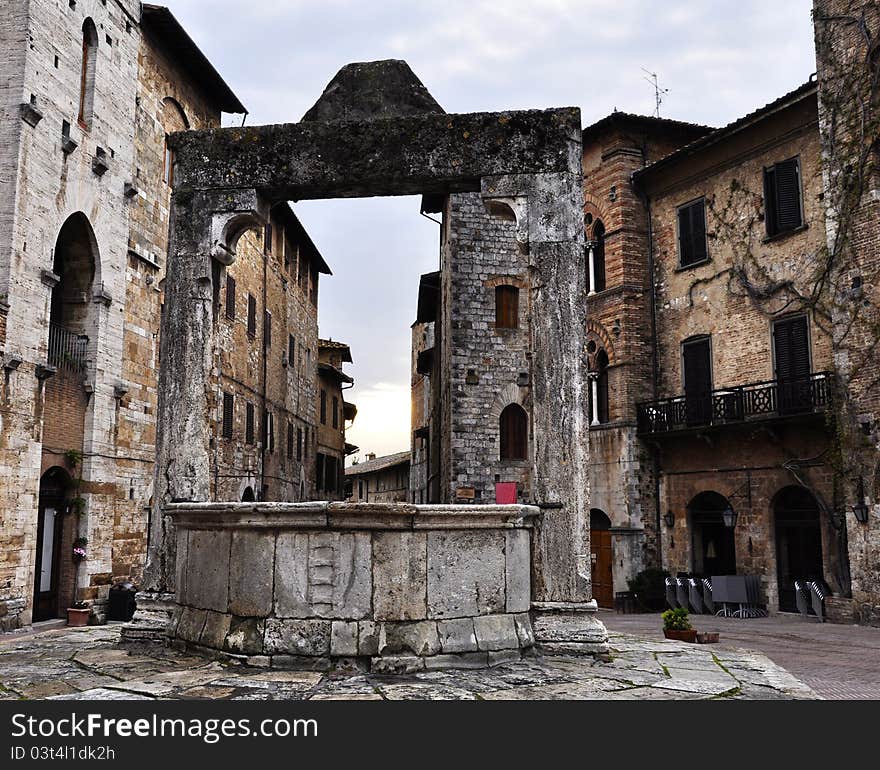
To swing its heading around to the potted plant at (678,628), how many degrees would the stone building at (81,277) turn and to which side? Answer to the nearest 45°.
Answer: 0° — it already faces it

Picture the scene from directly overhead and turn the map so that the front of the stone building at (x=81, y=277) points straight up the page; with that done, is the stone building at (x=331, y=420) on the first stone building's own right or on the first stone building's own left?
on the first stone building's own left

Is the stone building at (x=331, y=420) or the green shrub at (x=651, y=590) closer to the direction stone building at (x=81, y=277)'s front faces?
the green shrub

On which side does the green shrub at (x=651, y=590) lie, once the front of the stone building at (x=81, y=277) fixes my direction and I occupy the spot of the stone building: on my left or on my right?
on my left

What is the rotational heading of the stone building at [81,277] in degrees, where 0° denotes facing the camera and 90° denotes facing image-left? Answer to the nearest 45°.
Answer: approximately 315°
